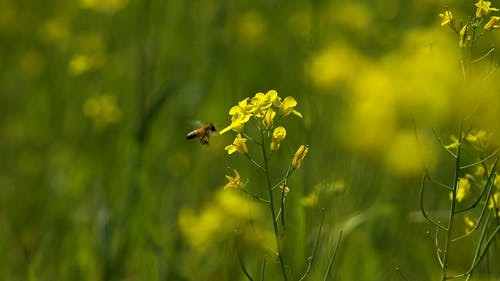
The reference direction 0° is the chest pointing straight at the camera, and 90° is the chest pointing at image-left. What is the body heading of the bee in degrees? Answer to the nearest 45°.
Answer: approximately 270°

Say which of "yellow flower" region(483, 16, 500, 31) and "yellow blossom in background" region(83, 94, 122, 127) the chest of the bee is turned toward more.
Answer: the yellow flower
